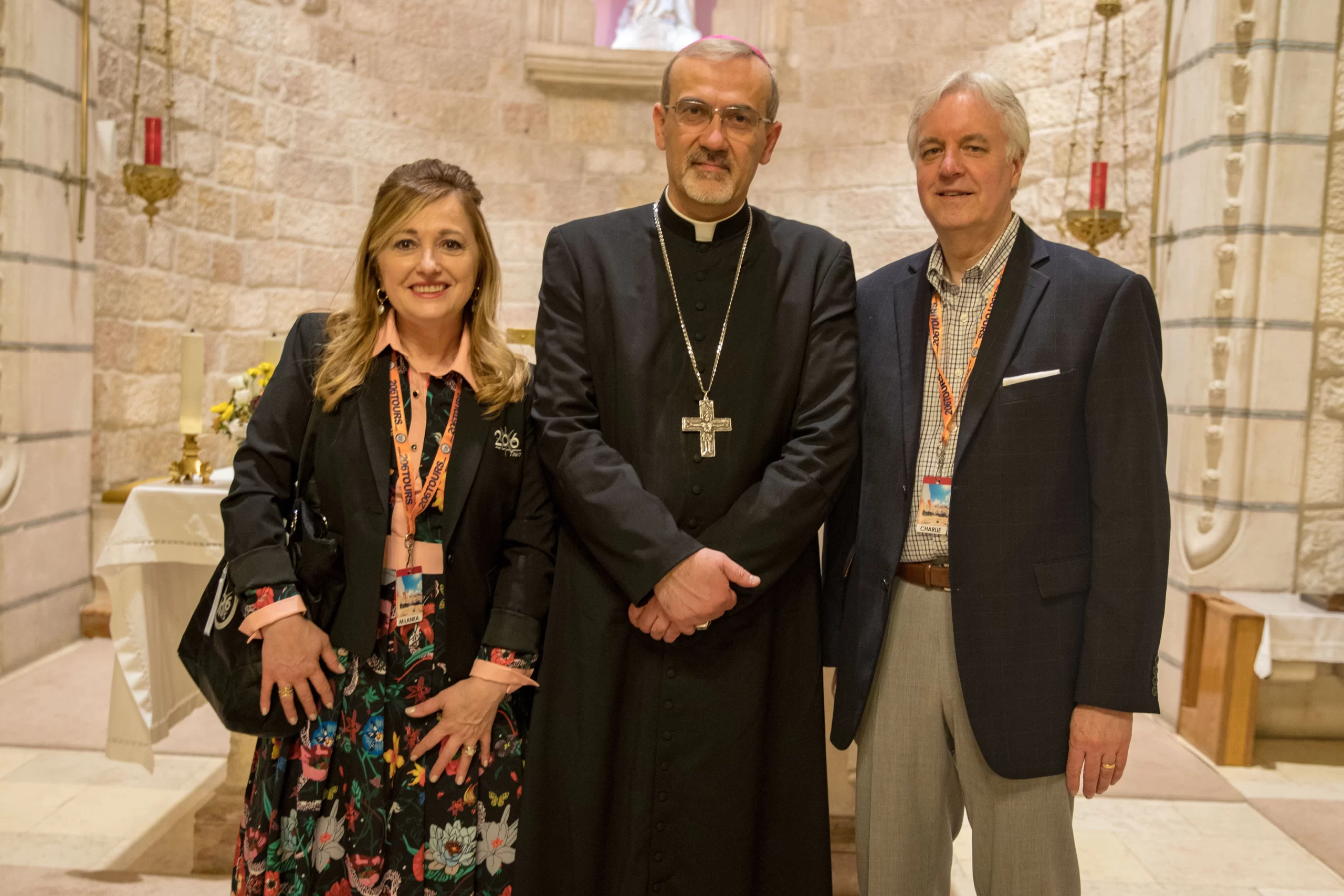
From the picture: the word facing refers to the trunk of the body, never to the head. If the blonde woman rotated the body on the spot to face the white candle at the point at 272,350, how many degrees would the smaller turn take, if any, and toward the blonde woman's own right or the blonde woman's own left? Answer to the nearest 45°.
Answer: approximately 180°

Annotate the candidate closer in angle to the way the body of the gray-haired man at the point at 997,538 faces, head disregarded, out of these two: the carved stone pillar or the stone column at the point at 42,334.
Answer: the stone column

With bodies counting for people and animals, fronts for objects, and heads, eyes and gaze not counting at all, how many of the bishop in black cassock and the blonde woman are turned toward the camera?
2

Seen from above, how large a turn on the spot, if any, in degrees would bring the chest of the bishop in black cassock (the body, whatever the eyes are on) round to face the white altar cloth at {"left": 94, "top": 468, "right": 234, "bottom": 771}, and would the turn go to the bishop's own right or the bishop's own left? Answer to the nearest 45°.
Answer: approximately 135° to the bishop's own right

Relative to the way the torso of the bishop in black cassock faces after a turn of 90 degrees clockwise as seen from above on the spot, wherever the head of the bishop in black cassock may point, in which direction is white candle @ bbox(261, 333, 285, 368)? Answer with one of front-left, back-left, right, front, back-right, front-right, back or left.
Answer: front-right

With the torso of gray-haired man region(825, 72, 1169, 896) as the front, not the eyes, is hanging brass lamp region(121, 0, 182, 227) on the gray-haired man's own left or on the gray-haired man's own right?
on the gray-haired man's own right

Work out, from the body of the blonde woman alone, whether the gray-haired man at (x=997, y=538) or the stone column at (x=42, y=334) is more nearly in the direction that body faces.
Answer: the gray-haired man

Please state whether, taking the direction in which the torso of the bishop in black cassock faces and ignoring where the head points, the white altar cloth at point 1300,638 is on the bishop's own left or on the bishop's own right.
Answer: on the bishop's own left

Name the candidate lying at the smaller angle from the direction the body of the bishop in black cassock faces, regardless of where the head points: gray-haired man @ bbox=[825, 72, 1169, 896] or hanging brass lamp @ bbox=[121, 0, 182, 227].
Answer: the gray-haired man
